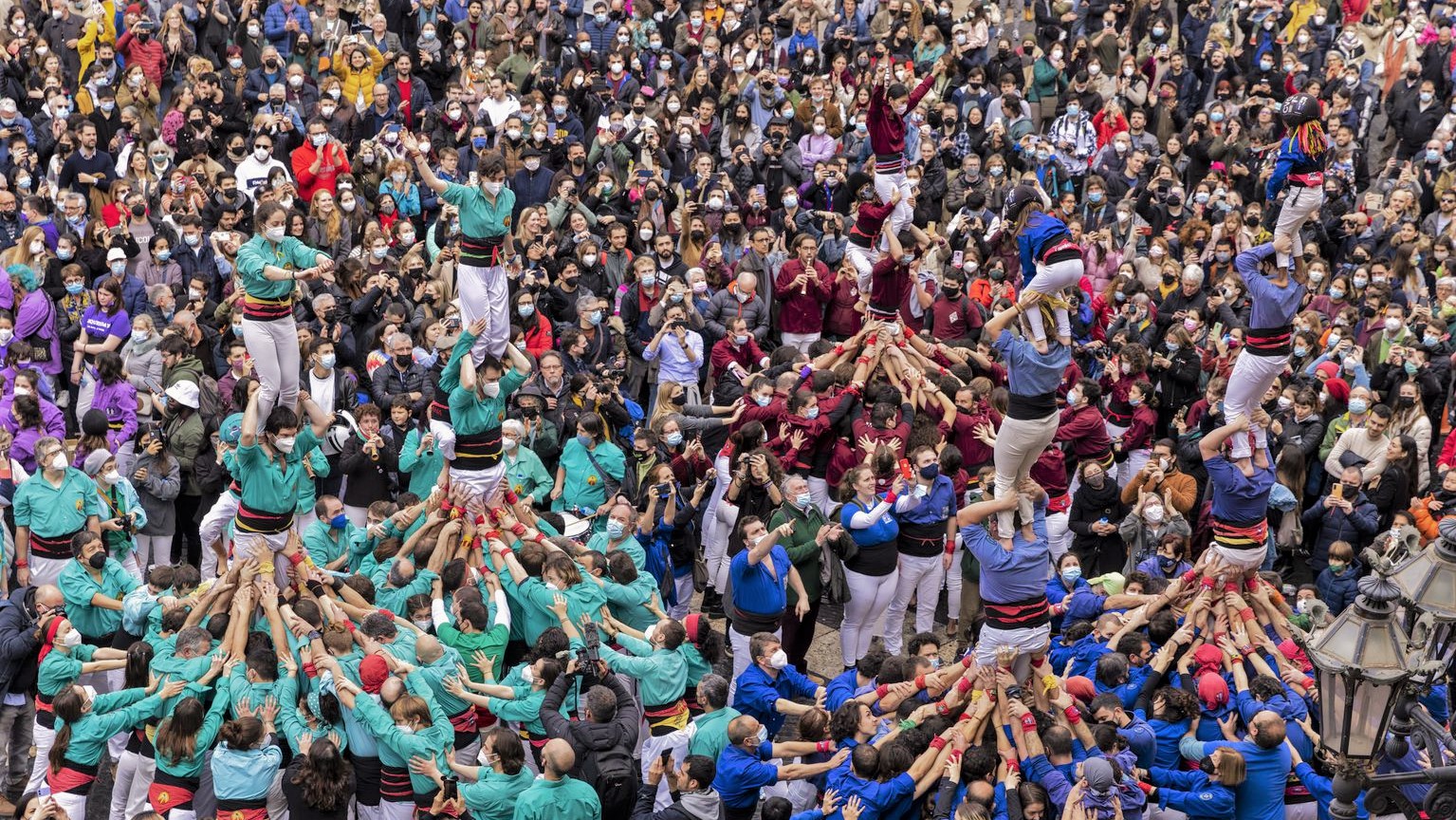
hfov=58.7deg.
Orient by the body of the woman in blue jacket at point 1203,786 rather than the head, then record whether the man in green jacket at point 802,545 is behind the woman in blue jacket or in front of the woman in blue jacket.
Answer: in front

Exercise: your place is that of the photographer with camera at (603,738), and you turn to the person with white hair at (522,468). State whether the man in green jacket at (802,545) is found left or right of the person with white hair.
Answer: right

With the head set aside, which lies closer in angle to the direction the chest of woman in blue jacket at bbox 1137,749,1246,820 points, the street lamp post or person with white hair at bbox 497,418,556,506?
the person with white hair

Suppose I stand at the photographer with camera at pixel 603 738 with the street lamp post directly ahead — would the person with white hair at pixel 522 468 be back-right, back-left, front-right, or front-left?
back-left

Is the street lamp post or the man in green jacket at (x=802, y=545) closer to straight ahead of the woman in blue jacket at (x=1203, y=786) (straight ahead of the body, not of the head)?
the man in green jacket

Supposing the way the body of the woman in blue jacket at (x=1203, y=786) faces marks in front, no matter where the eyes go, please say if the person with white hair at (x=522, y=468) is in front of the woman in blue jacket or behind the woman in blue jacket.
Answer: in front

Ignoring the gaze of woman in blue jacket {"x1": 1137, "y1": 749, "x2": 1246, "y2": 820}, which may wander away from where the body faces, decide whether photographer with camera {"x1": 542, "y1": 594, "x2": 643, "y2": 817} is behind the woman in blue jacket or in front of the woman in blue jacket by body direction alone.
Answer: in front
